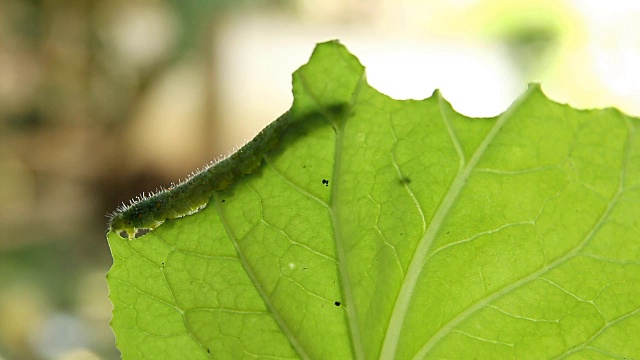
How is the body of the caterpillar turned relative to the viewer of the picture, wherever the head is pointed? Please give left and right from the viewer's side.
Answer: facing to the left of the viewer
